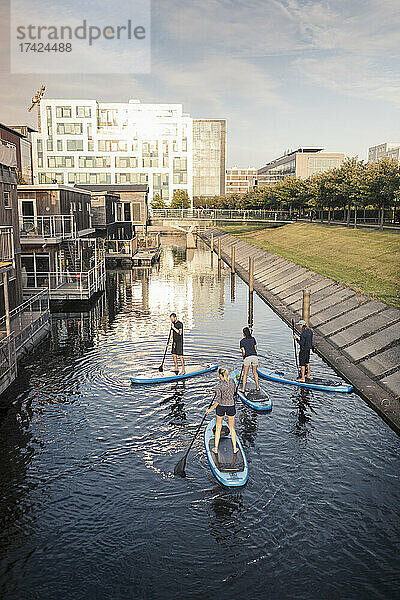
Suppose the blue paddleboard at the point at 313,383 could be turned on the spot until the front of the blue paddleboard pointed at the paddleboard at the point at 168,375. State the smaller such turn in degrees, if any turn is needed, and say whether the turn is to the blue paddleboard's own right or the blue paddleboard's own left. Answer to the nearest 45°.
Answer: approximately 45° to the blue paddleboard's own left

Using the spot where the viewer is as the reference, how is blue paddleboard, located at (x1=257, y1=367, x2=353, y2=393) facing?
facing away from the viewer and to the left of the viewer

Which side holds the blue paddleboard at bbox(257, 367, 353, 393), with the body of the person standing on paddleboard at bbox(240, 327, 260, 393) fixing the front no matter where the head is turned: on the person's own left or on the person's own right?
on the person's own right

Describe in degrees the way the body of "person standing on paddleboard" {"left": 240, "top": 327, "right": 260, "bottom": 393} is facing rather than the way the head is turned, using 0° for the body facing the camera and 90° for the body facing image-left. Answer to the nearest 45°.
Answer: approximately 135°

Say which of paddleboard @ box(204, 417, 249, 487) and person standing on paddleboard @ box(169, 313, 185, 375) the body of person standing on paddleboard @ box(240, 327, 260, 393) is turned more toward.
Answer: the person standing on paddleboard

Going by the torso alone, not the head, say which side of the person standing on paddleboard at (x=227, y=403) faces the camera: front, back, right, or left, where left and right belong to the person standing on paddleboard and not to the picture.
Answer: back
